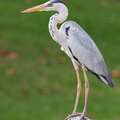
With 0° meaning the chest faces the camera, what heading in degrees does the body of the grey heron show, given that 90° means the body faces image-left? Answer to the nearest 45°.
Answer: approximately 90°
